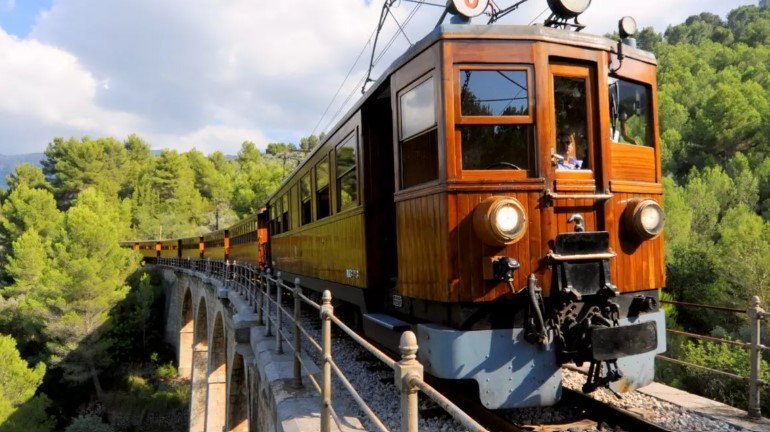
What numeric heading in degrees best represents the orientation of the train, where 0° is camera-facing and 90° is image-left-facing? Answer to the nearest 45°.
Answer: approximately 315°

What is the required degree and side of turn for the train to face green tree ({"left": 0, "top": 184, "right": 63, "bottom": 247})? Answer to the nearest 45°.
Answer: approximately 180°
